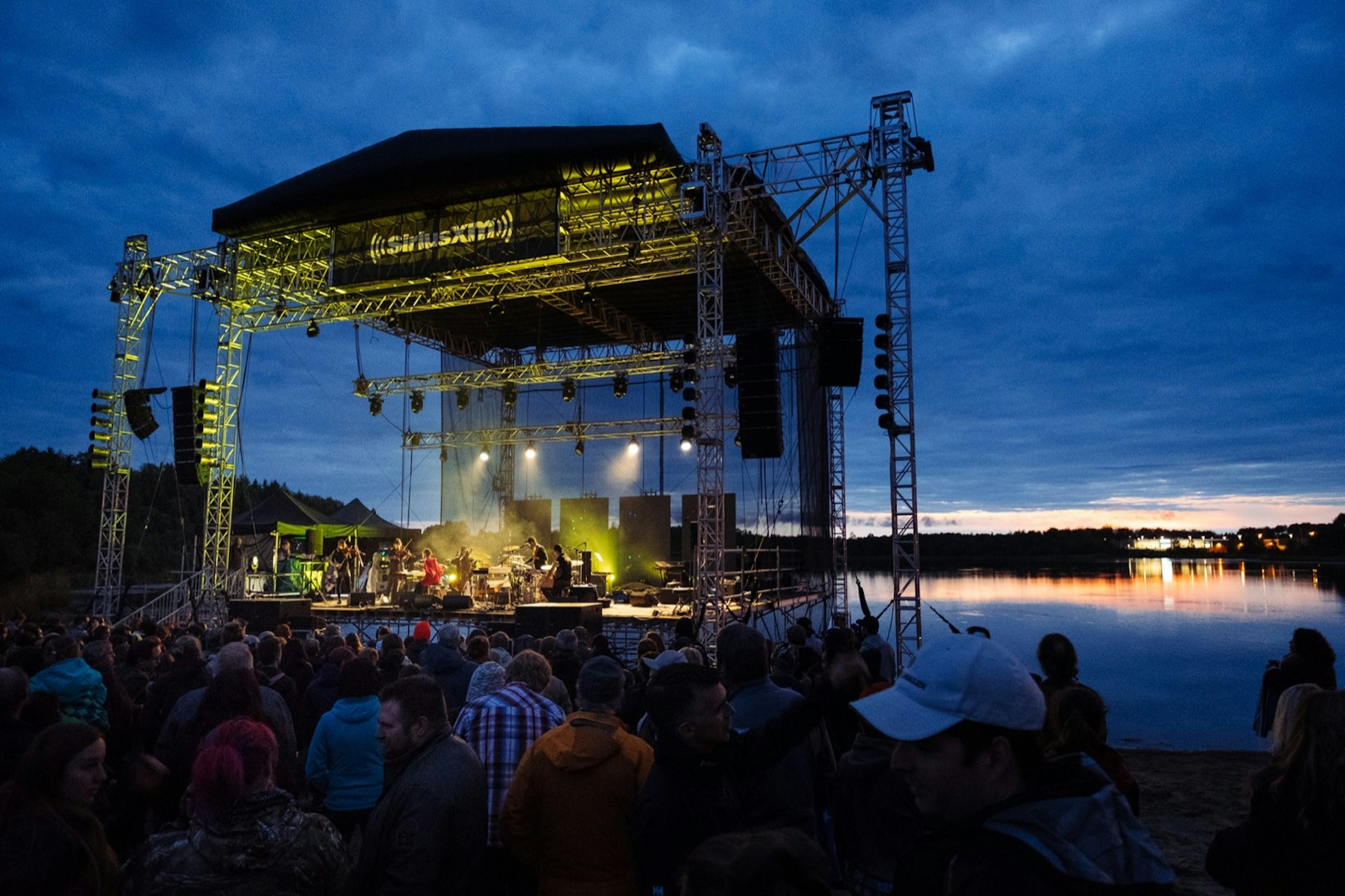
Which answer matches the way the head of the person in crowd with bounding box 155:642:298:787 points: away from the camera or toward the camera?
away from the camera

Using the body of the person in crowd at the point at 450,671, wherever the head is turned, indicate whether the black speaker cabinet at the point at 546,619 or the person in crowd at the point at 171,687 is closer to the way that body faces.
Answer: the black speaker cabinet

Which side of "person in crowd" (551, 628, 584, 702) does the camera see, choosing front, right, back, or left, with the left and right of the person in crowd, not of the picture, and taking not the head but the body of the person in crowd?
back

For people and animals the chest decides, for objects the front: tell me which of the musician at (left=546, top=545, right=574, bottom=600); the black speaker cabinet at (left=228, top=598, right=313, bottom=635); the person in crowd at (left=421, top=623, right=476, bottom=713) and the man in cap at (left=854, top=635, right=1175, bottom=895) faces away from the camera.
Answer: the person in crowd

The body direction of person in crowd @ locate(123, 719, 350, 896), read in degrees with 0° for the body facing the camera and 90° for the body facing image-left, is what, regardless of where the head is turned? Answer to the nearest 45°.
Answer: approximately 180°

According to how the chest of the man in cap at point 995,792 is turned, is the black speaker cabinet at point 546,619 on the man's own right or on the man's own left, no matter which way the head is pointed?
on the man's own right

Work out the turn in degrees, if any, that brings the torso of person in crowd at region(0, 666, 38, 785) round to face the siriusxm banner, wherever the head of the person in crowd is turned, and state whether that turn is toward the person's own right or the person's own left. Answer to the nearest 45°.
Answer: approximately 45° to the person's own right

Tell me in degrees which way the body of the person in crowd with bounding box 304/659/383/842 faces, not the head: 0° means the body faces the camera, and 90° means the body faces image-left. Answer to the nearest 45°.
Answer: approximately 180°

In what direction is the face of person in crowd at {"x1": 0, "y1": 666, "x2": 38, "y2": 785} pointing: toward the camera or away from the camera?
away from the camera

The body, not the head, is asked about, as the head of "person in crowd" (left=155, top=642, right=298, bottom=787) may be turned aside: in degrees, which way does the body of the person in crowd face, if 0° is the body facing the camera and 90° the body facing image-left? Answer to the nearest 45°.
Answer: approximately 180°

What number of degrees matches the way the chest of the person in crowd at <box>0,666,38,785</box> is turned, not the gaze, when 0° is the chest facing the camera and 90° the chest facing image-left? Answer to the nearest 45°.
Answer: approximately 180°

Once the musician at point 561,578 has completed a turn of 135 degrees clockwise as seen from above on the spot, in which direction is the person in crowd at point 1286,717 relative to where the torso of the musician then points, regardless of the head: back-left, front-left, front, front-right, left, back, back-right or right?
back-right

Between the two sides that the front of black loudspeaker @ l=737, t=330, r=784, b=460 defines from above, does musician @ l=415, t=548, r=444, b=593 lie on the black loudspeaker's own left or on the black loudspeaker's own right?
on the black loudspeaker's own right

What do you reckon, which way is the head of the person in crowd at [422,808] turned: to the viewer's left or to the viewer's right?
to the viewer's left

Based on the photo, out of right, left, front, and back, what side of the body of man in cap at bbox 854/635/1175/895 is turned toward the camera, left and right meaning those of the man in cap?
left
